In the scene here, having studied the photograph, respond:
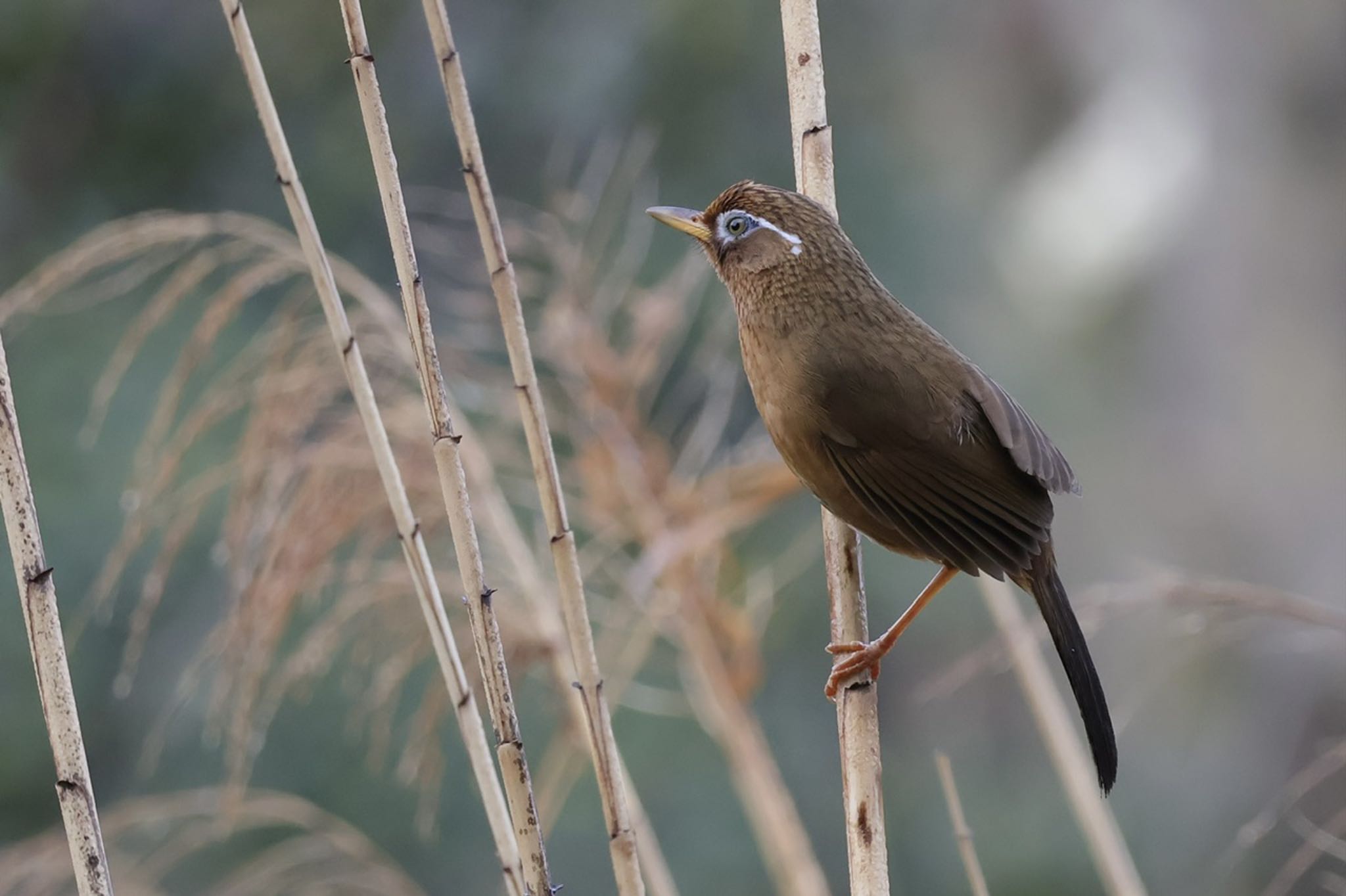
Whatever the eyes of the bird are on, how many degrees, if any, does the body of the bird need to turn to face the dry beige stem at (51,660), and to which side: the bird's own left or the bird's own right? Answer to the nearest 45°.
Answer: approximately 45° to the bird's own left

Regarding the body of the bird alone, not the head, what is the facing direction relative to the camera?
to the viewer's left
